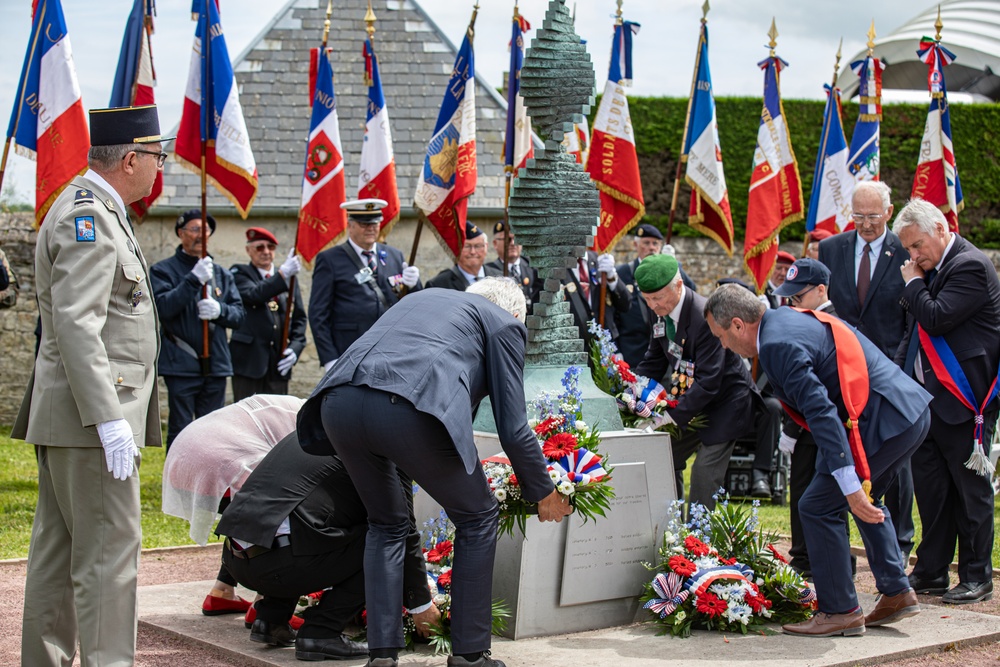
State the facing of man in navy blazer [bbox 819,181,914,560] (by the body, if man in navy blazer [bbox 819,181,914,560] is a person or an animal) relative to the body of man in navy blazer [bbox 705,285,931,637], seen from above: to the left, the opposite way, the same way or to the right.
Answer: to the left

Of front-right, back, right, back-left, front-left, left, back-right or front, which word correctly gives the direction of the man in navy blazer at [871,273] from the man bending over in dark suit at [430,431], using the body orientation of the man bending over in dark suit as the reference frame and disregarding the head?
front

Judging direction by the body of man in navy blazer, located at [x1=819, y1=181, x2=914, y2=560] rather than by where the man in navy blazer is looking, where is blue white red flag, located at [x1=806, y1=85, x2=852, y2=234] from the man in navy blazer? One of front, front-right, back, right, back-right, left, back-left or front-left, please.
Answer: back

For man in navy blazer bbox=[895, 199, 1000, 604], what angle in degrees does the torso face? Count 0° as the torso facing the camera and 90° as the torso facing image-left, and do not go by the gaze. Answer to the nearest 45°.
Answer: approximately 45°

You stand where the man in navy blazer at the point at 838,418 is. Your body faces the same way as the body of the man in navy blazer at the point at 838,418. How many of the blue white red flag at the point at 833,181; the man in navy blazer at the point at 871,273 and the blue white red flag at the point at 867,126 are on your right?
3

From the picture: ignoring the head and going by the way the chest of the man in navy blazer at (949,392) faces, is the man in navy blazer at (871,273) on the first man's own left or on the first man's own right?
on the first man's own right

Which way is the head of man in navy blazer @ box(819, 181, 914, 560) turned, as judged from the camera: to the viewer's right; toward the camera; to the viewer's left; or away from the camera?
toward the camera

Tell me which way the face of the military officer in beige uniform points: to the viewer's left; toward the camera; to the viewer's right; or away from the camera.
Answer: to the viewer's right

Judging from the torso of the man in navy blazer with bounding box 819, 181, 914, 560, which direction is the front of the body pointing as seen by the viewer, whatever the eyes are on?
toward the camera

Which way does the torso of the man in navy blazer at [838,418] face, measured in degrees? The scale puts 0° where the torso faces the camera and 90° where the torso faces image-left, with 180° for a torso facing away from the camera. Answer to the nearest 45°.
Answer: approximately 90°

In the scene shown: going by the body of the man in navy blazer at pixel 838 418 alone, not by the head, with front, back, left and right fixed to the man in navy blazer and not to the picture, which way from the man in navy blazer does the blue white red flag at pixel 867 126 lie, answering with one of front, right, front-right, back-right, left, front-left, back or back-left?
right

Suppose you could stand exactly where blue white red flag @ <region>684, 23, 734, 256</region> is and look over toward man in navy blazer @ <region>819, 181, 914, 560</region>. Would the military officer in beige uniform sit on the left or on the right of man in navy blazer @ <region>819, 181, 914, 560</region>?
right

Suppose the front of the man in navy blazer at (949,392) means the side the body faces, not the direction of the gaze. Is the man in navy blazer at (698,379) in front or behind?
in front

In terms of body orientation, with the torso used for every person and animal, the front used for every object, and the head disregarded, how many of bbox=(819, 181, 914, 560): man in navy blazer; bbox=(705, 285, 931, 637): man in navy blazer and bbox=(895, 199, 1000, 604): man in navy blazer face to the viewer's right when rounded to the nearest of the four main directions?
0

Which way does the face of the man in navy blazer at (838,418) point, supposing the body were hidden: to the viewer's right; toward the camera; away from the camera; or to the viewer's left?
to the viewer's left

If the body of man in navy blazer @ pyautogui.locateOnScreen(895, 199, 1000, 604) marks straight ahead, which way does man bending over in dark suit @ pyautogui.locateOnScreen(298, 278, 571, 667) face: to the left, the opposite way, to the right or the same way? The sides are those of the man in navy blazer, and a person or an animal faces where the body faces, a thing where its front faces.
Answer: the opposite way

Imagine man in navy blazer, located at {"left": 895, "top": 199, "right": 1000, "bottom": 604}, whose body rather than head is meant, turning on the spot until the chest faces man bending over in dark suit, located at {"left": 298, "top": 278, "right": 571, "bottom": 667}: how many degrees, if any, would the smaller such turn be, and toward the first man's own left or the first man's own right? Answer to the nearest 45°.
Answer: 0° — they already face them

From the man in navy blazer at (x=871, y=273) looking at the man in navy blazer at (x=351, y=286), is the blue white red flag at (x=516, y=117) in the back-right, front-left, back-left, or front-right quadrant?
front-right
